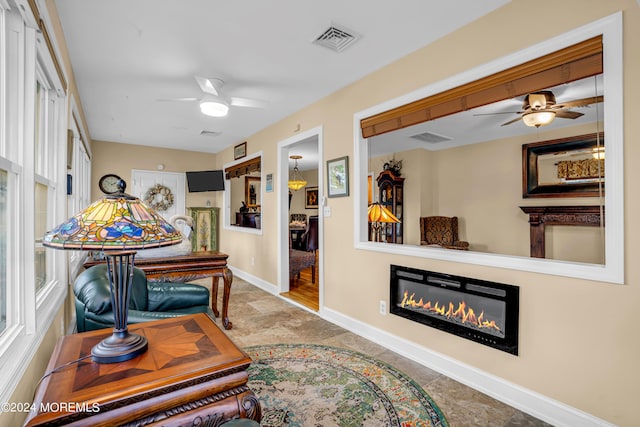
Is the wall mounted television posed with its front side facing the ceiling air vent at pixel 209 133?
yes

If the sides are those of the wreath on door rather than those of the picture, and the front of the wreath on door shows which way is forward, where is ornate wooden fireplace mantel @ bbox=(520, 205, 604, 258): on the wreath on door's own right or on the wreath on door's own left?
on the wreath on door's own left

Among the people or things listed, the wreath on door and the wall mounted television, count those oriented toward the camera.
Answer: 2

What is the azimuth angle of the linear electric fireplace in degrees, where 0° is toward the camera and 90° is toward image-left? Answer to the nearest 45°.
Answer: approximately 45°

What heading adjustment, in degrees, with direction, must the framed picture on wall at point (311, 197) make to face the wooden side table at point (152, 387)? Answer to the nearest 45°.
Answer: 0° — it already faces it

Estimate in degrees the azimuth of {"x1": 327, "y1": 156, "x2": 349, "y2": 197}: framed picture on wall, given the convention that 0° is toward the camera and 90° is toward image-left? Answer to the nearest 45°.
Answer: approximately 45°

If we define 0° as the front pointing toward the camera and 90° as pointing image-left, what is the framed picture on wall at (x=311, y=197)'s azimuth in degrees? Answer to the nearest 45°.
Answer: approximately 0°

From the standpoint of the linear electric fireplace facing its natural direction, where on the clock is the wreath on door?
The wreath on door is roughly at 2 o'clock from the linear electric fireplace.

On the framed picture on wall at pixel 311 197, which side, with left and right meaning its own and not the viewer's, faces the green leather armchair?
front

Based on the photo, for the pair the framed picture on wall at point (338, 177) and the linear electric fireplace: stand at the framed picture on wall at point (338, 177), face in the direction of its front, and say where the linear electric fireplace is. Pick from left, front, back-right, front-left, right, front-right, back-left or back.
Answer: left

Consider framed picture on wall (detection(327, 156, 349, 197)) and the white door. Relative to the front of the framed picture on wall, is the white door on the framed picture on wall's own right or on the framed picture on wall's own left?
on the framed picture on wall's own right

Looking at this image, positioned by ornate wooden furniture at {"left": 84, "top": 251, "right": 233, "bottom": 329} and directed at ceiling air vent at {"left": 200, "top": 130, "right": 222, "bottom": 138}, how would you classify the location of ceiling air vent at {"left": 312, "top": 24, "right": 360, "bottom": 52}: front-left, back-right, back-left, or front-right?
back-right
